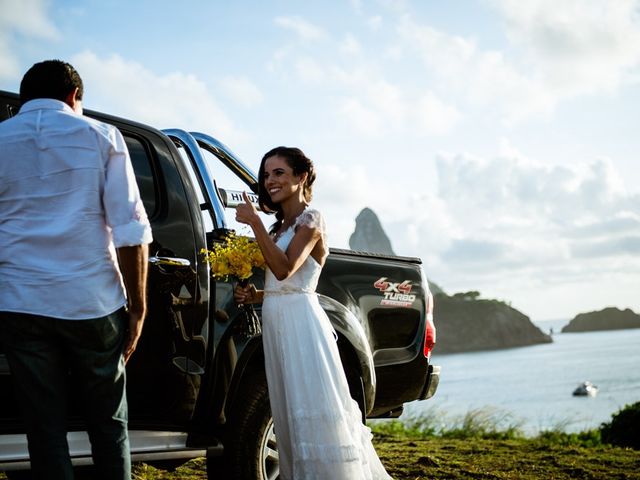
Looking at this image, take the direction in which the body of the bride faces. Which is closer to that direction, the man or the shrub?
the man

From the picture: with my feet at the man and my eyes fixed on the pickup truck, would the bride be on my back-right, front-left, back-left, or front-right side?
front-right

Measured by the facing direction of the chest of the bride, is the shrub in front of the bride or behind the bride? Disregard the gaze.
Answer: behind

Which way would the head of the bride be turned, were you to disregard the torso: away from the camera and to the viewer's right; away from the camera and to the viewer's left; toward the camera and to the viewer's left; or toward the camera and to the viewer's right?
toward the camera and to the viewer's left

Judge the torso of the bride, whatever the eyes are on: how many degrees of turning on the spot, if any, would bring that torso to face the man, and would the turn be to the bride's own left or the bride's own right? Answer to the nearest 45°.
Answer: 0° — they already face them

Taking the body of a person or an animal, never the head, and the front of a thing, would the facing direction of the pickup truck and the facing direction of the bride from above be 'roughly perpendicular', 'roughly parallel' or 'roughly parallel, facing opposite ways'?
roughly parallel

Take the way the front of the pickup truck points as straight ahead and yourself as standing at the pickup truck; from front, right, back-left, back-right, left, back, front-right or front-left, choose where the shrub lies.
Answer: back

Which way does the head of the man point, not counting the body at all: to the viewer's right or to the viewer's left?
to the viewer's right

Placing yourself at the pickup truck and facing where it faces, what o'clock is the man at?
The man is roughly at 11 o'clock from the pickup truck.

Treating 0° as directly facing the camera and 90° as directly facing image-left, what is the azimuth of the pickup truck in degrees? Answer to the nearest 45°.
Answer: approximately 45°

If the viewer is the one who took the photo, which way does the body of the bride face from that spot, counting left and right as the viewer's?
facing the viewer and to the left of the viewer

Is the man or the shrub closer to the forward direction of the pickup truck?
the man
